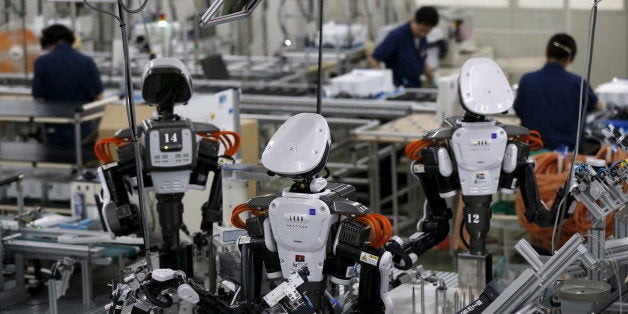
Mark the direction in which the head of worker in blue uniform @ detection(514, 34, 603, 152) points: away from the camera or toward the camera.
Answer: away from the camera

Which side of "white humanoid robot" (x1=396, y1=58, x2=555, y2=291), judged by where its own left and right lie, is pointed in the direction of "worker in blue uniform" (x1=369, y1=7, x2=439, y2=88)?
back

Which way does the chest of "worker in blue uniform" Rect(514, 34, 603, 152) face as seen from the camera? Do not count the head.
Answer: away from the camera

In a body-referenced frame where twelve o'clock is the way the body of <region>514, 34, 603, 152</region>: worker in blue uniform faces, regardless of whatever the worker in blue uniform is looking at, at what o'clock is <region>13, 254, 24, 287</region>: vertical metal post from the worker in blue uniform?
The vertical metal post is roughly at 8 o'clock from the worker in blue uniform.

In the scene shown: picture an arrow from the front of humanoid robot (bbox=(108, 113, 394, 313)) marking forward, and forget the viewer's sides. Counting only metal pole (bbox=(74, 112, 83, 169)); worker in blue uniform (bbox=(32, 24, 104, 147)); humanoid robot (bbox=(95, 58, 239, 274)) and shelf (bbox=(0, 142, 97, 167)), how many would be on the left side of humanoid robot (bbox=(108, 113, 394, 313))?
0

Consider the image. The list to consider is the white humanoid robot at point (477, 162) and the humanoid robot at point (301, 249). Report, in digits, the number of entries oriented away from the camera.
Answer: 0

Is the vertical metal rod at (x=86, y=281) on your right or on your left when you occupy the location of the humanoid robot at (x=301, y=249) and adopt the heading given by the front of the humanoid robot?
on your right

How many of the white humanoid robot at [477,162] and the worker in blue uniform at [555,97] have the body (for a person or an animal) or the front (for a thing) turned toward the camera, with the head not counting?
1

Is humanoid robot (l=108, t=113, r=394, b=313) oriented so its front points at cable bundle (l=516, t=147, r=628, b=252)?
no

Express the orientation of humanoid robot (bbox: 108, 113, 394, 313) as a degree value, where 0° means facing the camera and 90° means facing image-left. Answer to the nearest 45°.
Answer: approximately 45°

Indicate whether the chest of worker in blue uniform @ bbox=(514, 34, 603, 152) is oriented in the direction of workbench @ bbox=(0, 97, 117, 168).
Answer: no

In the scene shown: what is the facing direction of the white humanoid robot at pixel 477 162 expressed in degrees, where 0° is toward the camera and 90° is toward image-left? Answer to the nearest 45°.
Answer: approximately 0°

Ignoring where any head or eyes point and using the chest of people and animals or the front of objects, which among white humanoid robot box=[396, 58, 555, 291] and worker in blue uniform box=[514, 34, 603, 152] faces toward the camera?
the white humanoid robot

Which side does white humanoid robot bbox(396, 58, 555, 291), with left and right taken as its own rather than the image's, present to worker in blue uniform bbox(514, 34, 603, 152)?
back

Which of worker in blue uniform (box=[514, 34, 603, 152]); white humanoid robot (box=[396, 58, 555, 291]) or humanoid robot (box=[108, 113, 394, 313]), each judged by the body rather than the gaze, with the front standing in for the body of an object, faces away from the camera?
the worker in blue uniform
